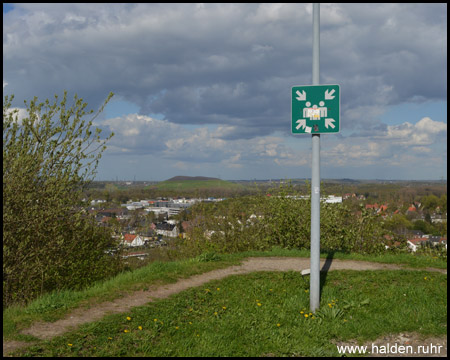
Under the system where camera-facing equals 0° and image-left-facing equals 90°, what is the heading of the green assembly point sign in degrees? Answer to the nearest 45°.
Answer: approximately 0°

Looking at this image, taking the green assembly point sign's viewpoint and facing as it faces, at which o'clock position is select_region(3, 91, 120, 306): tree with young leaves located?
The tree with young leaves is roughly at 3 o'clock from the green assembly point sign.
